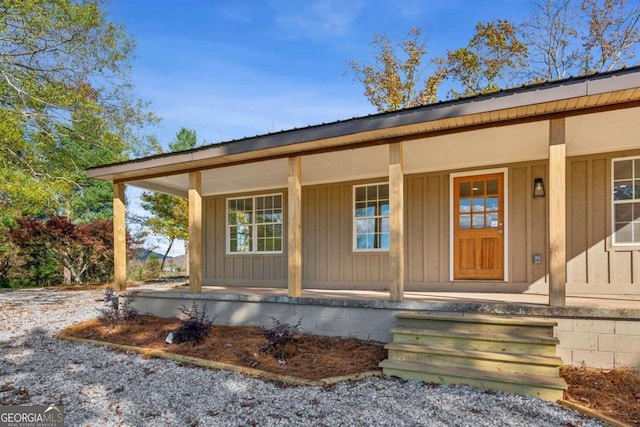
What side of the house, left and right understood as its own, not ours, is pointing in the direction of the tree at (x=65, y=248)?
right

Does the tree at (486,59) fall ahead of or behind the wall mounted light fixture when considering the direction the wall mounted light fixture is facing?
behind

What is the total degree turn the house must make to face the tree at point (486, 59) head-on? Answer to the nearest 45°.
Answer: approximately 135° to its right

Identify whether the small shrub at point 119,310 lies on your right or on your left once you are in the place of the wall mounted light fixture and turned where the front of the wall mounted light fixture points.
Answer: on your right

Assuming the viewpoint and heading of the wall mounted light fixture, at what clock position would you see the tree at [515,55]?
The tree is roughly at 6 o'clock from the wall mounted light fixture.

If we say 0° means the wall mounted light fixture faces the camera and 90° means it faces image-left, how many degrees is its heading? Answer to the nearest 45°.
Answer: approximately 0°

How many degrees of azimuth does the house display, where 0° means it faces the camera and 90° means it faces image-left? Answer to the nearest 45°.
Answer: approximately 45°

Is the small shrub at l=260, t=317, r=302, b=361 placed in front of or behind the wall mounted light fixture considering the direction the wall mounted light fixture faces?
in front
